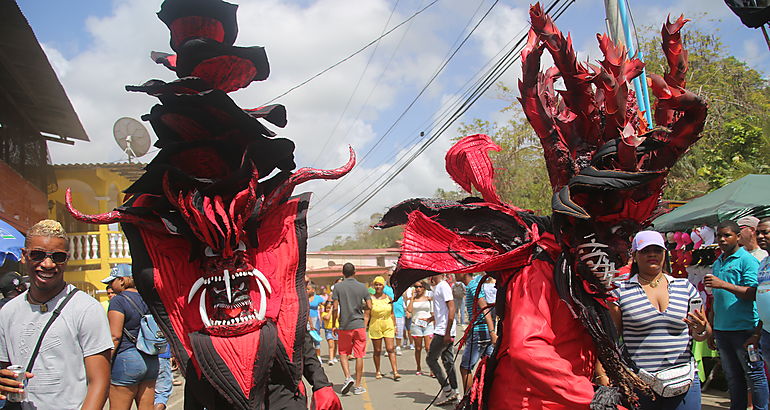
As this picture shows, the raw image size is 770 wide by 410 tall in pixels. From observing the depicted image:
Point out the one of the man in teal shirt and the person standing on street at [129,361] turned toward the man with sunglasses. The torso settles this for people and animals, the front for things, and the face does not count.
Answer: the man in teal shirt

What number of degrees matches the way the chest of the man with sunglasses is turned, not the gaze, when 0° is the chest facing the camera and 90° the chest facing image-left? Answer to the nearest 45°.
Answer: approximately 0°

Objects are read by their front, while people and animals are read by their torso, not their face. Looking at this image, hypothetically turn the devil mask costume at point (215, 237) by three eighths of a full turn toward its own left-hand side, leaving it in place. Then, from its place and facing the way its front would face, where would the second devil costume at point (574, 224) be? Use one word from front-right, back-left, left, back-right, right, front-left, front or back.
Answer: right

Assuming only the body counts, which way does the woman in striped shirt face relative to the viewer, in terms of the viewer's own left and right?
facing the viewer

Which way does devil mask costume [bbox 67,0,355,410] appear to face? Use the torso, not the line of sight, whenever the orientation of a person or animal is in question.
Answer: toward the camera

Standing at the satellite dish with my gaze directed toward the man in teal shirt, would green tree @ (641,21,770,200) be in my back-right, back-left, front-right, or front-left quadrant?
front-left

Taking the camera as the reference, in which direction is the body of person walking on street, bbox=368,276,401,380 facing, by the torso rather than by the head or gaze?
toward the camera

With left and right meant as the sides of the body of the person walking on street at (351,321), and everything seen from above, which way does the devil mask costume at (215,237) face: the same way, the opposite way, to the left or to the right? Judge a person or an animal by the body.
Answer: the opposite way

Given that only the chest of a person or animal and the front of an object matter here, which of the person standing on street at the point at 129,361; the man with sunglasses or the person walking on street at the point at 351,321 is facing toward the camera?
the man with sunglasses

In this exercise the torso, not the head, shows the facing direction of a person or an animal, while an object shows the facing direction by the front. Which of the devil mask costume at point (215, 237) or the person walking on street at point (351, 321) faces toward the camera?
the devil mask costume

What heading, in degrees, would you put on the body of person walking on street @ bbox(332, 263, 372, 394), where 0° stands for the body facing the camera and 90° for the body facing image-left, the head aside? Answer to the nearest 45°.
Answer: approximately 180°

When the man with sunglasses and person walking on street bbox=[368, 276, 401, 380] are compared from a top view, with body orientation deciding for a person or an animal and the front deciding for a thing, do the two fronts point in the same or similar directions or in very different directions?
same or similar directions

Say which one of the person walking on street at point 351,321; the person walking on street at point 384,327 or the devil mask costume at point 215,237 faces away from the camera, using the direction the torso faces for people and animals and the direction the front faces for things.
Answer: the person walking on street at point 351,321

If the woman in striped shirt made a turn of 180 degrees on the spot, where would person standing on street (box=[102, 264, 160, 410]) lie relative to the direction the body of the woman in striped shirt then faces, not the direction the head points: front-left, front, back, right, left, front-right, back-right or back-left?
left
